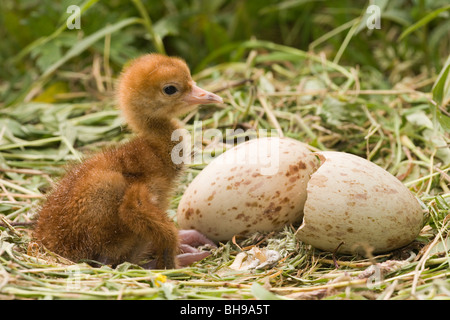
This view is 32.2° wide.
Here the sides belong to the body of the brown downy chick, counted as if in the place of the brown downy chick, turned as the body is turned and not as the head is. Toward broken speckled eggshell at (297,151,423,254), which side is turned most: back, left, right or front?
front

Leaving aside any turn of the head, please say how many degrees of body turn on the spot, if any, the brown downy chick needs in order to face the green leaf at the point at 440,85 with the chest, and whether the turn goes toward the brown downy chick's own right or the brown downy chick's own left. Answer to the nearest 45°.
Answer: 0° — it already faces it

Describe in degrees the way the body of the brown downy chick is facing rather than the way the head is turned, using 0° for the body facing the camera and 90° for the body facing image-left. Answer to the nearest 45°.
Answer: approximately 270°
